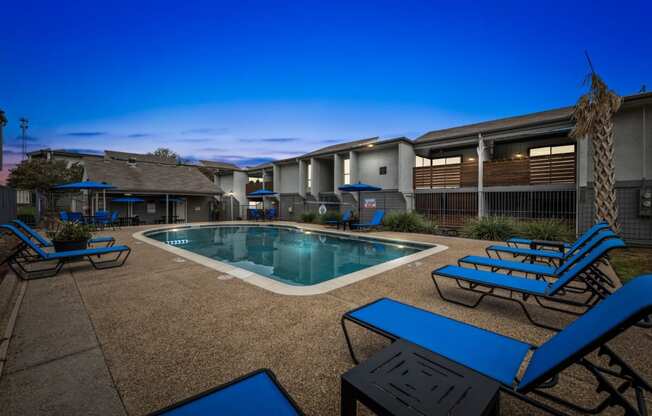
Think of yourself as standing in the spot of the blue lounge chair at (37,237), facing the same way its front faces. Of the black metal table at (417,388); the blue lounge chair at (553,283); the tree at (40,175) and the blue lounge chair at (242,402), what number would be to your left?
1

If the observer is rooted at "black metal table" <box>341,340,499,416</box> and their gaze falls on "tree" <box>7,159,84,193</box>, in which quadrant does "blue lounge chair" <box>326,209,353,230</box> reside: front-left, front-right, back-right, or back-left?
front-right

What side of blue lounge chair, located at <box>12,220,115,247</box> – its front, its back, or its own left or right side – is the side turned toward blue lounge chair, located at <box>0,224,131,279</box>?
right

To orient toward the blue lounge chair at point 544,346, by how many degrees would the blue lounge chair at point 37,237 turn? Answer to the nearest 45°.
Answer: approximately 90° to its right

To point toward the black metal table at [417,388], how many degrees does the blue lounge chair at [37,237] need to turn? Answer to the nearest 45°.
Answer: approximately 90° to its right

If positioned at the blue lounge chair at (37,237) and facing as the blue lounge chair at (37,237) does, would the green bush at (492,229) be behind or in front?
in front

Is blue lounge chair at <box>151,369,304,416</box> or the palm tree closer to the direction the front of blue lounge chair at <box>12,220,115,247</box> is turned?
the palm tree

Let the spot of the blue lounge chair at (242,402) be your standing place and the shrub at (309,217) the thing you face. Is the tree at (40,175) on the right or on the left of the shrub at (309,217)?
left

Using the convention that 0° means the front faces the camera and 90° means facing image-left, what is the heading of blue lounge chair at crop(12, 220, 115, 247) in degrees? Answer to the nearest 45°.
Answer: approximately 270°

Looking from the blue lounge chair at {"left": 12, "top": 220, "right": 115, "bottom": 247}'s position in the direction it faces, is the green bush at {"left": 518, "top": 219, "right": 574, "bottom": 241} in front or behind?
in front

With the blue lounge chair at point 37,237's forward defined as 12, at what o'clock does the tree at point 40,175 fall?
The tree is roughly at 9 o'clock from the blue lounge chair.

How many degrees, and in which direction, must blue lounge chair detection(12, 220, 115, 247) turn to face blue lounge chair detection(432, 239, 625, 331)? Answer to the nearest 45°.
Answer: approximately 45° to its right

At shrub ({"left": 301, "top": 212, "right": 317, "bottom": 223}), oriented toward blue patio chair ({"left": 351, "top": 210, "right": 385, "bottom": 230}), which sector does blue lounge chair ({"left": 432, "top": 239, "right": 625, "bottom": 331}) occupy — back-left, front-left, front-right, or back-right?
front-right

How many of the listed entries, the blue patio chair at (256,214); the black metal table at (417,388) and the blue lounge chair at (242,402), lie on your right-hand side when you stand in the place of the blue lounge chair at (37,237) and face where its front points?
2
